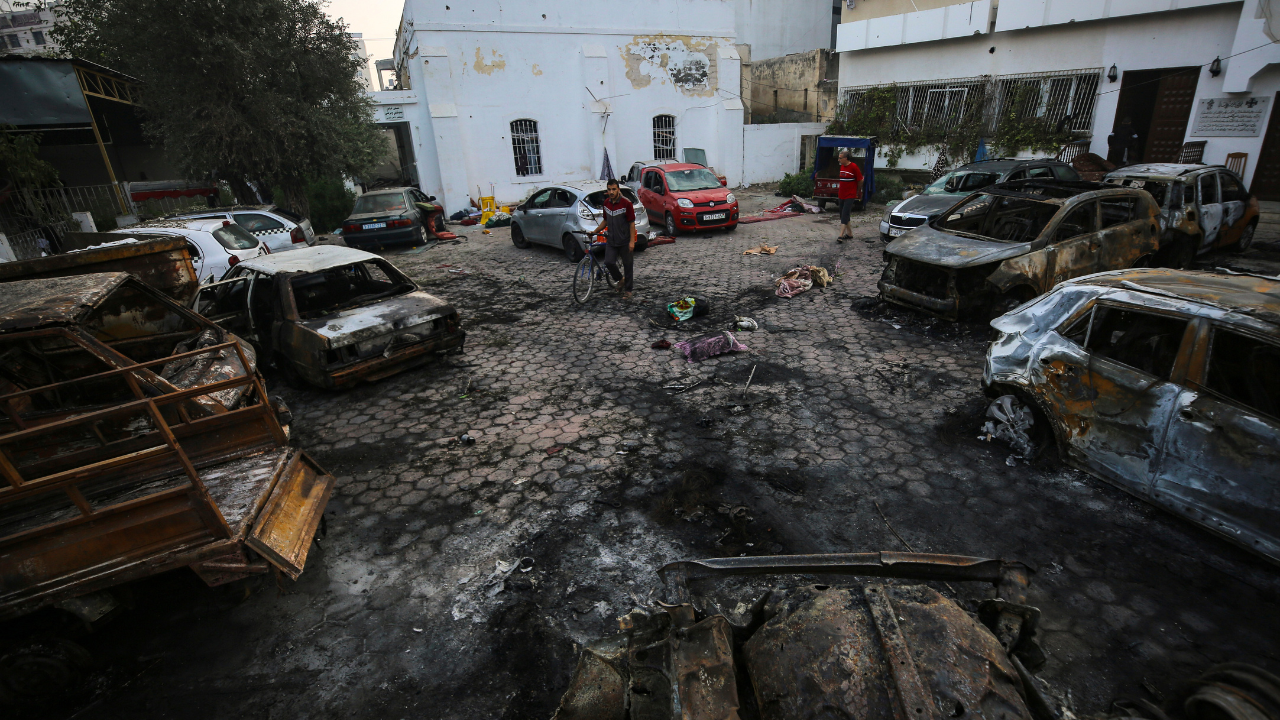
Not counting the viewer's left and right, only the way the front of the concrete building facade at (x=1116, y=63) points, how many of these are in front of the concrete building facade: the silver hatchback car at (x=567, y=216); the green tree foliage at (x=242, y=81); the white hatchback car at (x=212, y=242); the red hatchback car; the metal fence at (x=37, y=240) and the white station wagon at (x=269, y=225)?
6

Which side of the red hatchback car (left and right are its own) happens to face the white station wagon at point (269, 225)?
right

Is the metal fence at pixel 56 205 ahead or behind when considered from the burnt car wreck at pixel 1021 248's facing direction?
ahead

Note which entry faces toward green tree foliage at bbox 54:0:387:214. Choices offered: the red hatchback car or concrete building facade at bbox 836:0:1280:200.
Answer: the concrete building facade

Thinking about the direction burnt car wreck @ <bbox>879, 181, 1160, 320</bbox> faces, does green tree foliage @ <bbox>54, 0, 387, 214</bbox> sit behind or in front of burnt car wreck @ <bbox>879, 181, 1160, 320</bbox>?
in front

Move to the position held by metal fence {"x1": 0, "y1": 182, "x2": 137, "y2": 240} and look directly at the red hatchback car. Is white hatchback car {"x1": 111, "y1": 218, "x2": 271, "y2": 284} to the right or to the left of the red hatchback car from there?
right

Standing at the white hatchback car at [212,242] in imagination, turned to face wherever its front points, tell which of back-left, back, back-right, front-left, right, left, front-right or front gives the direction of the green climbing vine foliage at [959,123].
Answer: back-right

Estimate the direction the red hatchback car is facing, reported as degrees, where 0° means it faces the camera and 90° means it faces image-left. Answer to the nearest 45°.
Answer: approximately 315°

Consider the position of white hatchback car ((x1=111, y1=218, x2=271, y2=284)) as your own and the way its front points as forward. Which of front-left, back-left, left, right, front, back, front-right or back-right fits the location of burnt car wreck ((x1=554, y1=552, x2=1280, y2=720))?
back-left

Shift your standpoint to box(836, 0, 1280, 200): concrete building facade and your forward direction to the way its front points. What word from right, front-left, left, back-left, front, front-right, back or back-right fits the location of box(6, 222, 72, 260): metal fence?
front
